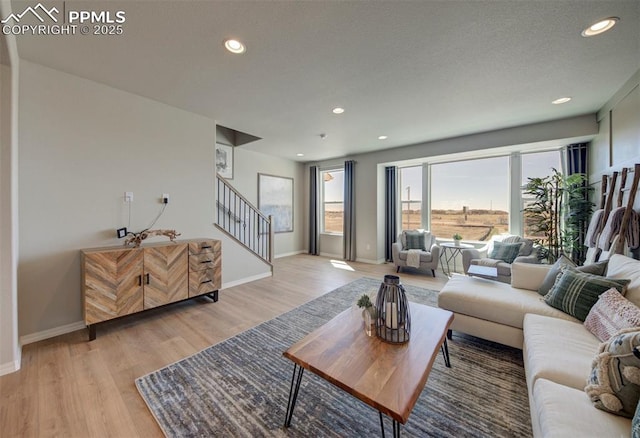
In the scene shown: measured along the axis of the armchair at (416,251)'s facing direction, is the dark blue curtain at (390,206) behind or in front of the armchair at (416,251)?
behind

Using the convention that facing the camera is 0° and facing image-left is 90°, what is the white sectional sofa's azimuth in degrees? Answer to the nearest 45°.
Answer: approximately 90°

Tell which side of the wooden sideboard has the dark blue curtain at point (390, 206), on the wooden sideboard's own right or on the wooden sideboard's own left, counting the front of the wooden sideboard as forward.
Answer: on the wooden sideboard's own left

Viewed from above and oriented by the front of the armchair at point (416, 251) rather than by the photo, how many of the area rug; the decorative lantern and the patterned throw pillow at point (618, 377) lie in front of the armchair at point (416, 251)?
3

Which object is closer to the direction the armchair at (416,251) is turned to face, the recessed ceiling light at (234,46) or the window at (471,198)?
the recessed ceiling light

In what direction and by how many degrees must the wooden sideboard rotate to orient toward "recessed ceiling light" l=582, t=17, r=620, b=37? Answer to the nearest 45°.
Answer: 0° — it already faces it
